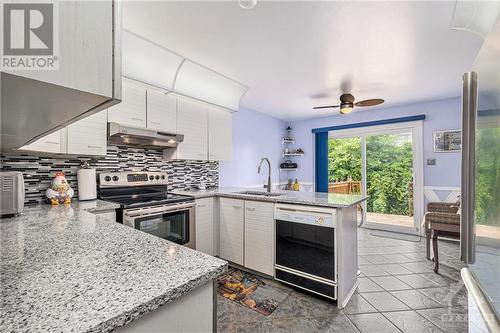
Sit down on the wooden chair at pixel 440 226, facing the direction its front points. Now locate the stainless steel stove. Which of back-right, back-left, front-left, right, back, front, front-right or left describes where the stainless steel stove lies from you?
front-right

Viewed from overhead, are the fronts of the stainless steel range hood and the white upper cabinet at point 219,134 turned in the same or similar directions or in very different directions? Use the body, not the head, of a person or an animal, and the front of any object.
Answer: same or similar directions

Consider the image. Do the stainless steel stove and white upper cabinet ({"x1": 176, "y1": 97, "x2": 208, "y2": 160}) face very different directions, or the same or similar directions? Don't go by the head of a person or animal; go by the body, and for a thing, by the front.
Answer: same or similar directions

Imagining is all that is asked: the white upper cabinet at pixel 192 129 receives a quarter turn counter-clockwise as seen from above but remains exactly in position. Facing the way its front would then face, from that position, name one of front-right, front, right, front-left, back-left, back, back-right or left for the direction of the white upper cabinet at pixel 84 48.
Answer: back-right

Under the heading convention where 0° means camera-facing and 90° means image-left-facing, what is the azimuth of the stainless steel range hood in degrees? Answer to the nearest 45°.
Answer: approximately 315°

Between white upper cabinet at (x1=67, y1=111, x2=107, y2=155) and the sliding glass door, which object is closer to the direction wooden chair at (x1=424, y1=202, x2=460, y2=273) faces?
the white upper cabinet

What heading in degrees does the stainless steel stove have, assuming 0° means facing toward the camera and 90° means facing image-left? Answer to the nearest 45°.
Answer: approximately 315°

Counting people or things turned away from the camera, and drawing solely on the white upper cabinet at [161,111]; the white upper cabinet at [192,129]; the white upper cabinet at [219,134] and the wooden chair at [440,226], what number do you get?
0

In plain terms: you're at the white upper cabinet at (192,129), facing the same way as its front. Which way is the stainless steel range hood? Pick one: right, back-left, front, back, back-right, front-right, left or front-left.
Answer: right

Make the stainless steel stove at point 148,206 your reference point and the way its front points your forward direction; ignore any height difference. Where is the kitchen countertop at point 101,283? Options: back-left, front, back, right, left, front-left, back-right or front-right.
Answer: front-right

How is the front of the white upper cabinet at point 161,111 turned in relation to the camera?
facing the viewer and to the right of the viewer

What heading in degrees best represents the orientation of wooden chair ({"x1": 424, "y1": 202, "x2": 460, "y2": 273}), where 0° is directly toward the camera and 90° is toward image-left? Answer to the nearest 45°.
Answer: approximately 0°
